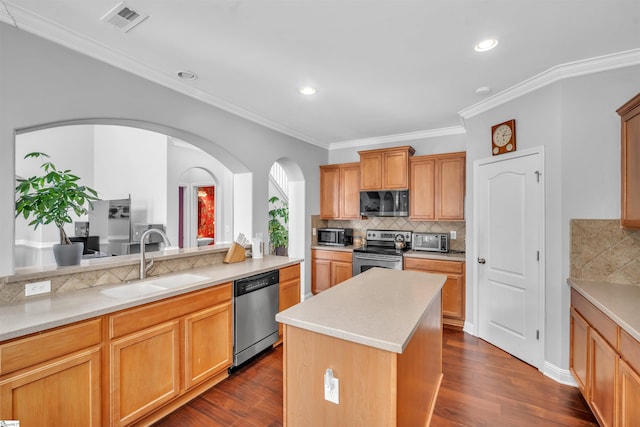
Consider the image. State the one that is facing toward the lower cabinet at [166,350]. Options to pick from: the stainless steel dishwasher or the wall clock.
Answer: the wall clock

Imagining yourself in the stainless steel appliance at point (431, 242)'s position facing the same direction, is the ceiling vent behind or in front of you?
in front

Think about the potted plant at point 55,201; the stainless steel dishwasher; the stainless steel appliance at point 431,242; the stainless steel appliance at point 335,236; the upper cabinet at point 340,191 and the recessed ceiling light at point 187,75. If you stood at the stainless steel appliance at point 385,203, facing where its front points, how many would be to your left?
1

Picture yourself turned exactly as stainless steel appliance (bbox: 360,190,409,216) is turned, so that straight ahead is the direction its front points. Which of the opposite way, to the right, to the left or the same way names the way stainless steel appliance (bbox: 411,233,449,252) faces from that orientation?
the same way

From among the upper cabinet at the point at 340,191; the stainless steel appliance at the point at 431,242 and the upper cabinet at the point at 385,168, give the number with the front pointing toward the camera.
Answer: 3

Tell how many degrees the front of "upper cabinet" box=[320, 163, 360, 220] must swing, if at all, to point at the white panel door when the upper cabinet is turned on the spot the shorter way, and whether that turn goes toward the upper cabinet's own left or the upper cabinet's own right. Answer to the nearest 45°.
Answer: approximately 45° to the upper cabinet's own left

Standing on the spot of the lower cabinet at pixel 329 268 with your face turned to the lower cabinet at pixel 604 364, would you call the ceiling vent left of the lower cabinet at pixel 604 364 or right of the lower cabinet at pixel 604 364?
right

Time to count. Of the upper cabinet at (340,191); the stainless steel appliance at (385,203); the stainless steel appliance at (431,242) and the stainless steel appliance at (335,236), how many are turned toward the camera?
4

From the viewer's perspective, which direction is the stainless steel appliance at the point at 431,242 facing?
toward the camera

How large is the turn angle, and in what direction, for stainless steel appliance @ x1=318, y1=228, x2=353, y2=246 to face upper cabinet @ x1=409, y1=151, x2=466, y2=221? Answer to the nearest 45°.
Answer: approximately 45° to its left

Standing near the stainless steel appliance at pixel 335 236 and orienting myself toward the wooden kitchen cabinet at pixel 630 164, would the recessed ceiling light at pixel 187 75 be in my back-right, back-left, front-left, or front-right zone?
front-right

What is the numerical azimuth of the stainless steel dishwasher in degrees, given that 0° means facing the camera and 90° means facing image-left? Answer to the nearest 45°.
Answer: approximately 315°

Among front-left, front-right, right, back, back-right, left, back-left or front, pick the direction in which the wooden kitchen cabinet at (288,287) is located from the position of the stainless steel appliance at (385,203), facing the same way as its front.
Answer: front-right

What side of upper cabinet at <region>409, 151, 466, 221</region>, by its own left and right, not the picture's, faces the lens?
front

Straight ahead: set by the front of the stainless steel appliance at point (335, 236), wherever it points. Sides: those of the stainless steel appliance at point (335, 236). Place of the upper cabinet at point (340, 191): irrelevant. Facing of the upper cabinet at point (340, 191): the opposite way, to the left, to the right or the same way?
the same way

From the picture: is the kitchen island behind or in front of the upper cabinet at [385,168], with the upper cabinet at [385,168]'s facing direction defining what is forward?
in front

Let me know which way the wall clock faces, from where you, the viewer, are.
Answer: facing the viewer and to the left of the viewer

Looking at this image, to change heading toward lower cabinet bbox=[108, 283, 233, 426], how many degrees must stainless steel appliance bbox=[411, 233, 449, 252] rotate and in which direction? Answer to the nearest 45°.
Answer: approximately 45° to its right
